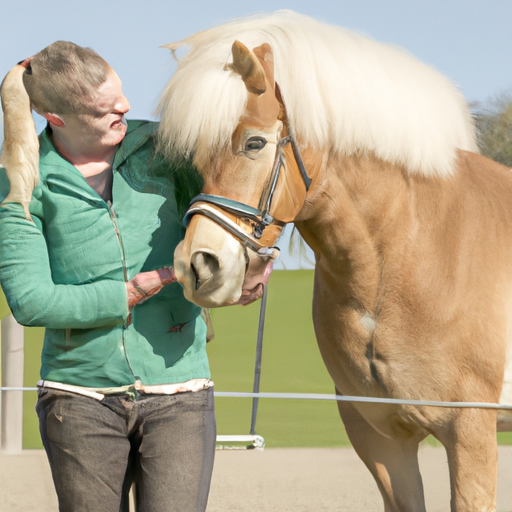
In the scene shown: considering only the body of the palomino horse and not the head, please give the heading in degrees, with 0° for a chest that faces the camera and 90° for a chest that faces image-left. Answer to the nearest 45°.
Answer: approximately 45°

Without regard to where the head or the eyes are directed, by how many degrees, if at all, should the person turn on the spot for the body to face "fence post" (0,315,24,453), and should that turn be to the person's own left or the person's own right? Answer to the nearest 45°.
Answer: approximately 180°

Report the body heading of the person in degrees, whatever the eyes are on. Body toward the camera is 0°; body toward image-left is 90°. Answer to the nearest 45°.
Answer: approximately 0°

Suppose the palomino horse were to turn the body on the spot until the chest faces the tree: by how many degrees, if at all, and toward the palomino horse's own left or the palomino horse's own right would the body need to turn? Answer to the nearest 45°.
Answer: approximately 135° to the palomino horse's own right

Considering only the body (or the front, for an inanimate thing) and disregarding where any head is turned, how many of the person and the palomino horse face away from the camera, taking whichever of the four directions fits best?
0

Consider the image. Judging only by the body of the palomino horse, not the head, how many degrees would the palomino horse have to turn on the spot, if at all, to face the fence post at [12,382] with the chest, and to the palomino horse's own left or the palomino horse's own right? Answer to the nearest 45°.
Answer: approximately 90° to the palomino horse's own right

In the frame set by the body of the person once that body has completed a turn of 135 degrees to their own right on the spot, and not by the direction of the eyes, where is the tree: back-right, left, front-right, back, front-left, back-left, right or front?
right
